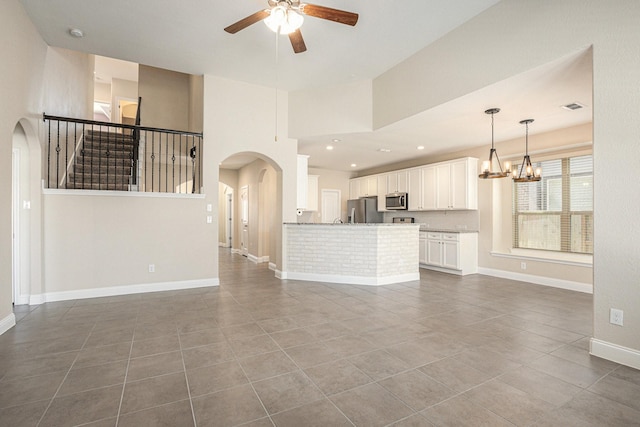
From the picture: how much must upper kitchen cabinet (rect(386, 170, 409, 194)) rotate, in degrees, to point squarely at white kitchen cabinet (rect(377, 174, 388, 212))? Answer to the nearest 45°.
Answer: approximately 90° to its right

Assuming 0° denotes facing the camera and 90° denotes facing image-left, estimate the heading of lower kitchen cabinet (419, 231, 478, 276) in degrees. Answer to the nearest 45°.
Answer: approximately 45°

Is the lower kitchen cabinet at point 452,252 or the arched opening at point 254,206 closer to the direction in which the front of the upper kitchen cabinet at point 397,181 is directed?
the arched opening

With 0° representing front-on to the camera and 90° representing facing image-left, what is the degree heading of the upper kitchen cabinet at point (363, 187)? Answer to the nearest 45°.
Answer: approximately 45°

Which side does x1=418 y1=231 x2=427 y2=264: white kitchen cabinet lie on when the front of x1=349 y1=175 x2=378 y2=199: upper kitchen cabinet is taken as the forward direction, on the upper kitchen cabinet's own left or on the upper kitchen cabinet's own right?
on the upper kitchen cabinet's own left

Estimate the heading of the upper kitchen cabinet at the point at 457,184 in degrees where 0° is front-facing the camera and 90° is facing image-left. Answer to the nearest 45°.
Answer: approximately 45°

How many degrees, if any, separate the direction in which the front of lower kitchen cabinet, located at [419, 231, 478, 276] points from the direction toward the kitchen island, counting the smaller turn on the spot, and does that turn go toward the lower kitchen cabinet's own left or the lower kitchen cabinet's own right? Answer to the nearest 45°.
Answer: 0° — it already faces it

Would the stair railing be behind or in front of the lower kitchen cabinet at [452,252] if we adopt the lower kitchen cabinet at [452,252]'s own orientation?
in front
